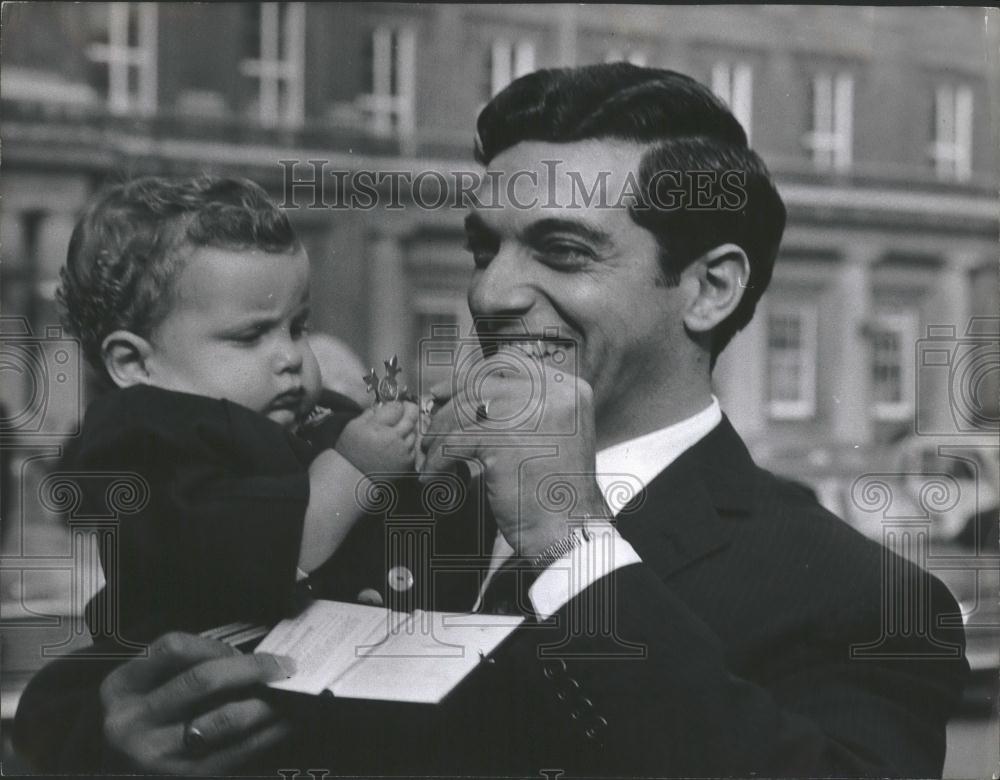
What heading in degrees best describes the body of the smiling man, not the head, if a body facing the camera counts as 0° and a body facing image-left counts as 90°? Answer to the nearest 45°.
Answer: approximately 45°

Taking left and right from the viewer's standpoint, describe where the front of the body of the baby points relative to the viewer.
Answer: facing the viewer and to the right of the viewer

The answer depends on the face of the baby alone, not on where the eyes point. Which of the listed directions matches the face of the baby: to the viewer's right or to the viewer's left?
to the viewer's right
